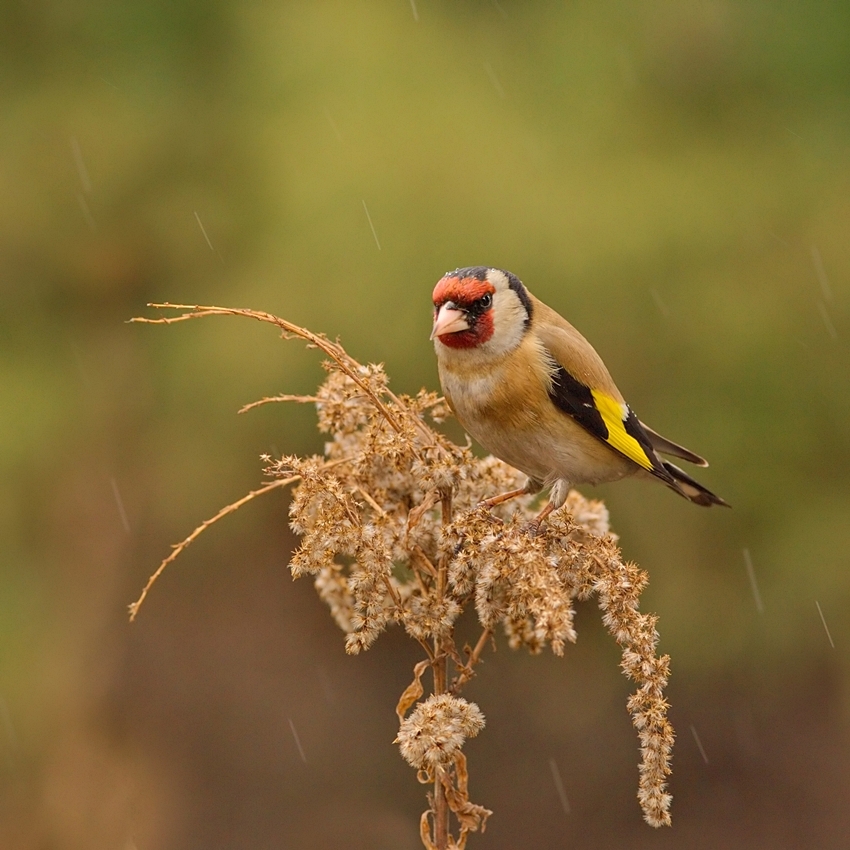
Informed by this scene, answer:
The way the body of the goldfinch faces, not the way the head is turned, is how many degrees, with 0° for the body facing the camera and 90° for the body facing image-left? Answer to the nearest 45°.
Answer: approximately 45°
